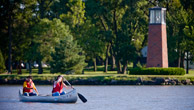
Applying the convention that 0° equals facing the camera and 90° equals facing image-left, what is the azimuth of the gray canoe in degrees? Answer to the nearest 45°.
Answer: approximately 270°
